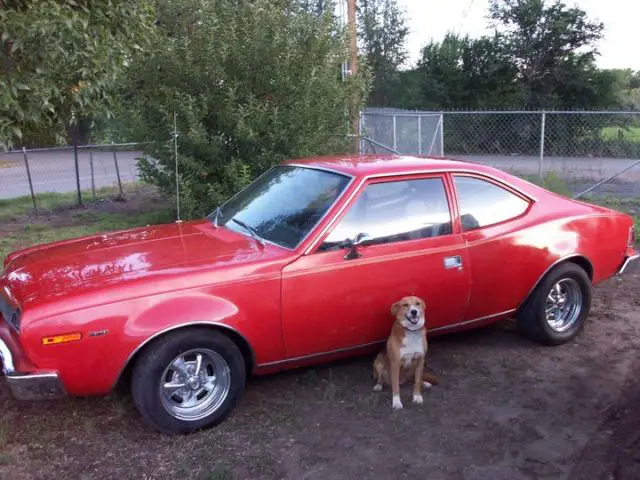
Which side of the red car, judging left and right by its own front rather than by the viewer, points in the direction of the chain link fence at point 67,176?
right

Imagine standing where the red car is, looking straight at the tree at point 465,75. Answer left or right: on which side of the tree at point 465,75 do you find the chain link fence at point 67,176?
left

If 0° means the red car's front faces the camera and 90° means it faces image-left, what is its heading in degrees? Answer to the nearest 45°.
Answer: approximately 45°

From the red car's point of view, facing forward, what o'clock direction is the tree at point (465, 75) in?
The tree is roughly at 5 o'clock from the red car.

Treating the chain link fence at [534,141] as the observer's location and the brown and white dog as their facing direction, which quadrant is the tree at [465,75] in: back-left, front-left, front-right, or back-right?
back-right

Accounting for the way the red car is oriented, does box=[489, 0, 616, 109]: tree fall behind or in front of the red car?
behind
